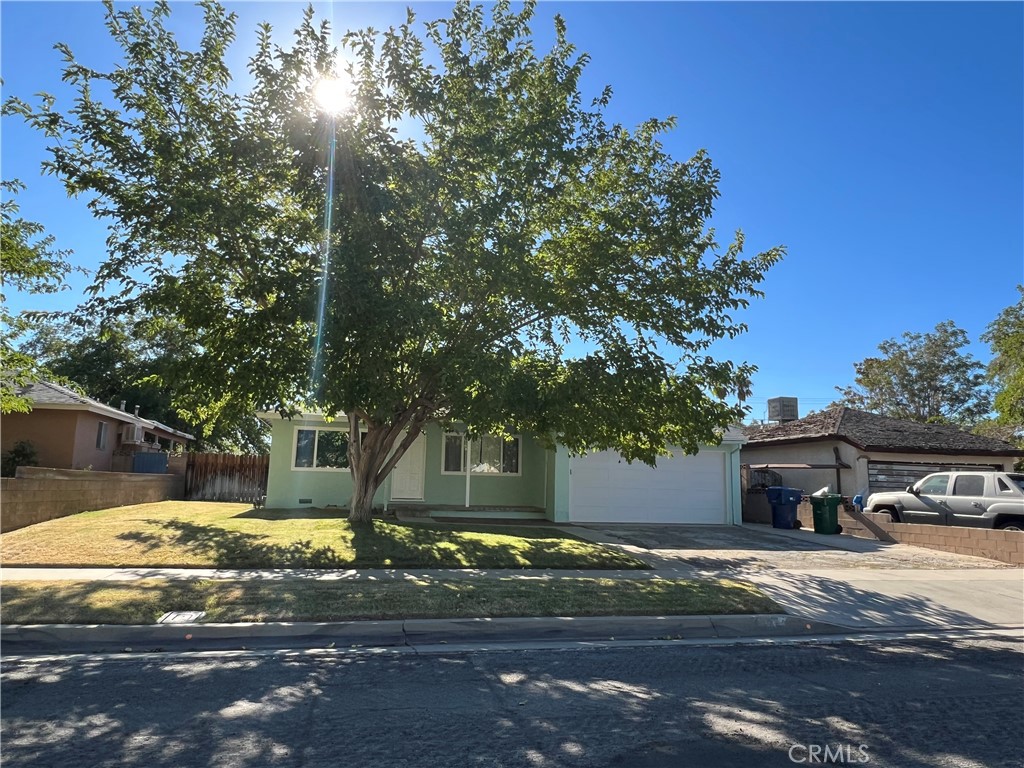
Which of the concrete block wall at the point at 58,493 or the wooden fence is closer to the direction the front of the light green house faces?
the concrete block wall

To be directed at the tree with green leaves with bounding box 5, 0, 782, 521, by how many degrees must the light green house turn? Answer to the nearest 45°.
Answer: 0° — it already faces it

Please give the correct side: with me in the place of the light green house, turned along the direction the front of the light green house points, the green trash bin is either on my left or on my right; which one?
on my left

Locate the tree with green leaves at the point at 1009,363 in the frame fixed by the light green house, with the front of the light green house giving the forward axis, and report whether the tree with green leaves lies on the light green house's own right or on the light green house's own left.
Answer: on the light green house's own left

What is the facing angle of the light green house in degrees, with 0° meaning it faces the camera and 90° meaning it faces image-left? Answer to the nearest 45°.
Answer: approximately 0°

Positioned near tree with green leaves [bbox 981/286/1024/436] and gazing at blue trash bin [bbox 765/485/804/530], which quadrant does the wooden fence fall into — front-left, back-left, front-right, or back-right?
front-right

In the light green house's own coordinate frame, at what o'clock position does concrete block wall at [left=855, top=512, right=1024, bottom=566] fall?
The concrete block wall is roughly at 10 o'clock from the light green house.

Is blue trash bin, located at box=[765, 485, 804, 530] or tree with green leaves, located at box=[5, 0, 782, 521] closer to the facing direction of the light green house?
the tree with green leaves

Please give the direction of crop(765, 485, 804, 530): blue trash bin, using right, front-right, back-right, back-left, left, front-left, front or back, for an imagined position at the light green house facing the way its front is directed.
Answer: left

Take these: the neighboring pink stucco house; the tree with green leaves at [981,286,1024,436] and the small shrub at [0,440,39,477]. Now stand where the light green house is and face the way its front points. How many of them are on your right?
2

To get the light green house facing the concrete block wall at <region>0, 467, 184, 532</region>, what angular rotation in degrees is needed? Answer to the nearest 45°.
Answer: approximately 45° to its right

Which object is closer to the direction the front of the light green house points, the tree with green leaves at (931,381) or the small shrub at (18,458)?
the small shrub

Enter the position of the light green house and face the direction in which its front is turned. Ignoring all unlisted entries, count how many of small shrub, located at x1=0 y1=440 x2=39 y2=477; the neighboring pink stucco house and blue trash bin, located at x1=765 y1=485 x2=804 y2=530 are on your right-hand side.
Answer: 2

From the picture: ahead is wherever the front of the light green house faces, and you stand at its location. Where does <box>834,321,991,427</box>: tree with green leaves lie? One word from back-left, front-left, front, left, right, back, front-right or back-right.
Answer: back-left

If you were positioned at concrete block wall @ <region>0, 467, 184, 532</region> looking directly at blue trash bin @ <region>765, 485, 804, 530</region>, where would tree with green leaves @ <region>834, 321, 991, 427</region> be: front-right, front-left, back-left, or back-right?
front-left

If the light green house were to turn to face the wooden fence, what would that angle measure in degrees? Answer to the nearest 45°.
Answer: approximately 135° to its right

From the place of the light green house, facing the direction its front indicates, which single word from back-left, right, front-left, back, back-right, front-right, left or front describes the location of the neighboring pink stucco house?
right
